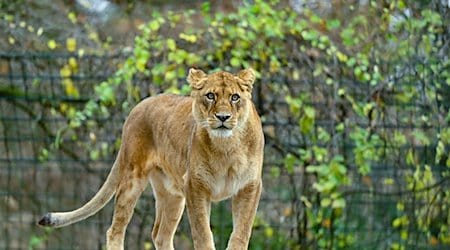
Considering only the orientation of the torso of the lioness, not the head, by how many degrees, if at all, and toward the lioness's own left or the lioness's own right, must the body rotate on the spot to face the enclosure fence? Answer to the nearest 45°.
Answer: approximately 135° to the lioness's own left

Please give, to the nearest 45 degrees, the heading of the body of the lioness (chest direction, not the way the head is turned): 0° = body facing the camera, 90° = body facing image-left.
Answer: approximately 315°
